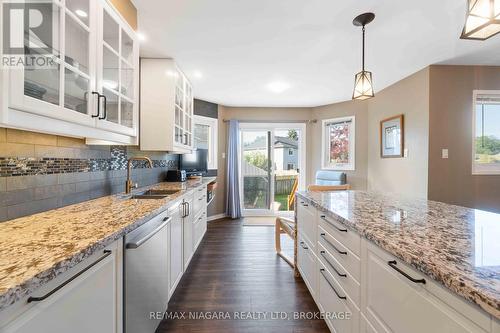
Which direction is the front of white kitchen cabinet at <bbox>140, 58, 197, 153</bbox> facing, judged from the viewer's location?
facing to the right of the viewer

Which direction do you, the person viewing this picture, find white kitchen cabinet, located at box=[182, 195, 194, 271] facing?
facing to the right of the viewer

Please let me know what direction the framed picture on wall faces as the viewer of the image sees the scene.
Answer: facing the viewer and to the left of the viewer

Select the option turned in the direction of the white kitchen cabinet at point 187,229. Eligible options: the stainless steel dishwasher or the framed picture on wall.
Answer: the framed picture on wall

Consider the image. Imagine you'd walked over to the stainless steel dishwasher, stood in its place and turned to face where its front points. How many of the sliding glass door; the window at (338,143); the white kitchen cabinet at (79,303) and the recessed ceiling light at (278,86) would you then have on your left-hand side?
3

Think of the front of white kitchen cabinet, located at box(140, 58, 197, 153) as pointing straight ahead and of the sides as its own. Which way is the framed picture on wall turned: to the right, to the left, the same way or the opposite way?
the opposite way

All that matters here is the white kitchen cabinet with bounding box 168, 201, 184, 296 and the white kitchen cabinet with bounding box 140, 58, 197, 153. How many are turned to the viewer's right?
2

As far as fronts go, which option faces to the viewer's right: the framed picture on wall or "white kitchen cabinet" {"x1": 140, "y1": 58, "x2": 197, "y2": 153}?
the white kitchen cabinet

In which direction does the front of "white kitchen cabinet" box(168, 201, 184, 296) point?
to the viewer's right

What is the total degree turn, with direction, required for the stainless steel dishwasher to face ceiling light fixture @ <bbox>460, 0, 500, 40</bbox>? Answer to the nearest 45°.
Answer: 0° — it already faces it

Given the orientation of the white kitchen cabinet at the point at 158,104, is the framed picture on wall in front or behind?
in front

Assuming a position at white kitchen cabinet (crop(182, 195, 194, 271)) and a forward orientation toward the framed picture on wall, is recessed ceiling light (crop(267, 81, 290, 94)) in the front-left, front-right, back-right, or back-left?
front-left

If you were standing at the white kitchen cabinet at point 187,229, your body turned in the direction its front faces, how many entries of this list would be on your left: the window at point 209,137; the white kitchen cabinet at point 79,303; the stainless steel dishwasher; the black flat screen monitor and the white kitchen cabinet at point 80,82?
2

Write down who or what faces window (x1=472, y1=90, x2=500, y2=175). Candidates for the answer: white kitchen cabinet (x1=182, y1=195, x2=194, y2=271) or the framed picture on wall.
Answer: the white kitchen cabinet

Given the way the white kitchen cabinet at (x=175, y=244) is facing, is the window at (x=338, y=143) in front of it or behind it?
in front
